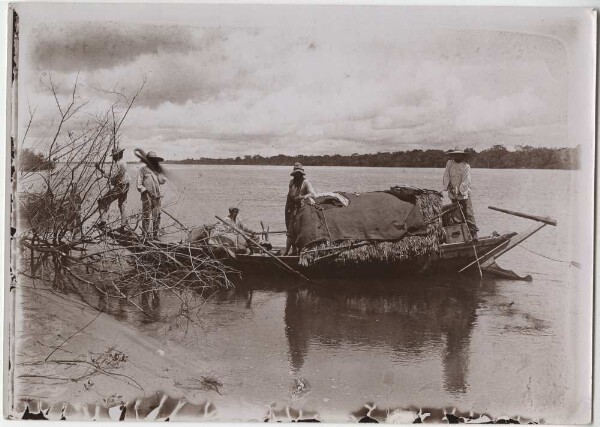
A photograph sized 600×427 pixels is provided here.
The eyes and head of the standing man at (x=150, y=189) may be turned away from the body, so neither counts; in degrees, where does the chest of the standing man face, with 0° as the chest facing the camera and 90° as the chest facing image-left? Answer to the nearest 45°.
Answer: approximately 315°
